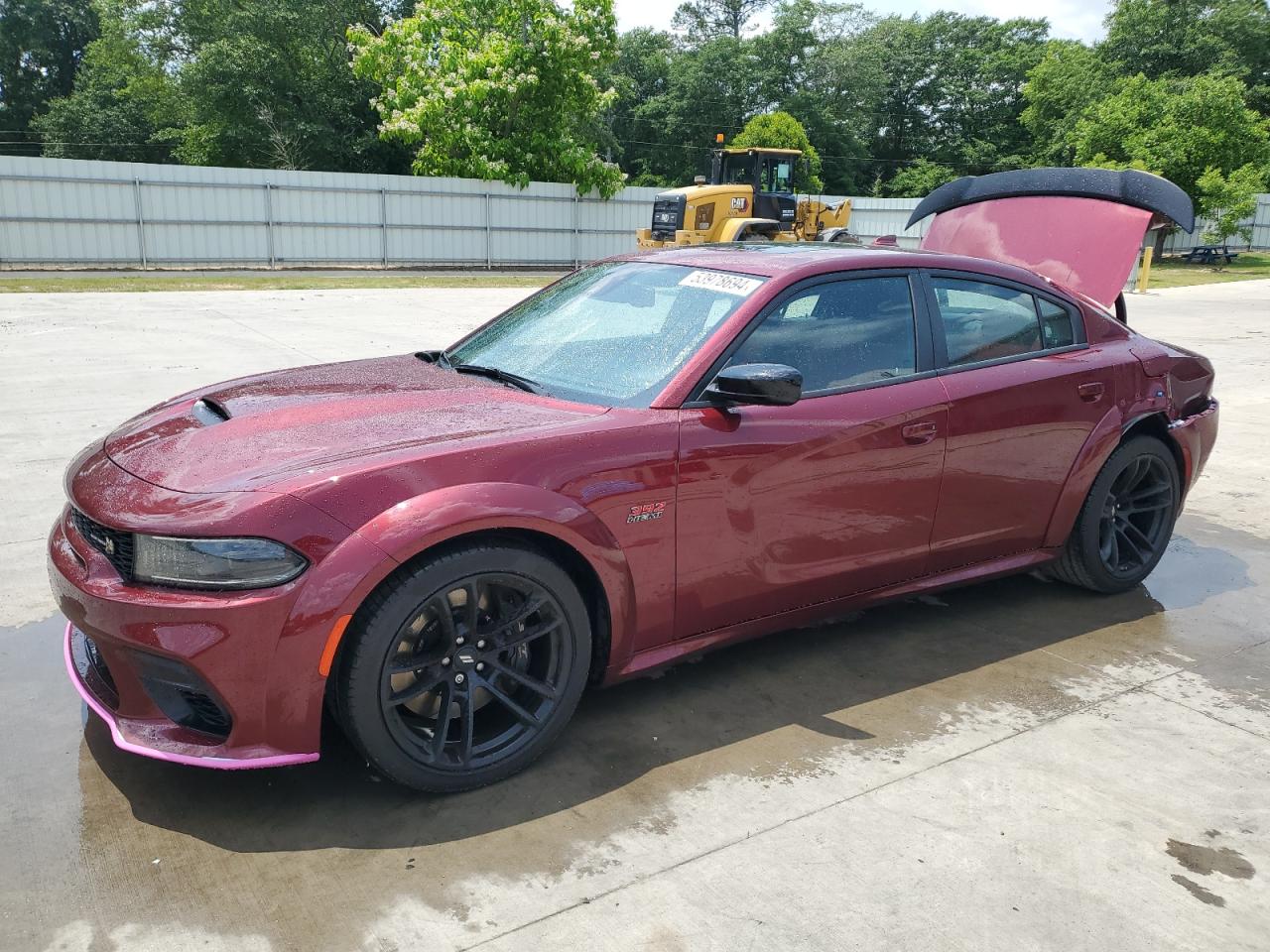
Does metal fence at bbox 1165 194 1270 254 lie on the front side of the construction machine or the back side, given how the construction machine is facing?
on the front side

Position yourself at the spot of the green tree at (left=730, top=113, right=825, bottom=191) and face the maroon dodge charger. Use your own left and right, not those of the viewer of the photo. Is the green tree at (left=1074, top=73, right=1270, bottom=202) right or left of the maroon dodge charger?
left

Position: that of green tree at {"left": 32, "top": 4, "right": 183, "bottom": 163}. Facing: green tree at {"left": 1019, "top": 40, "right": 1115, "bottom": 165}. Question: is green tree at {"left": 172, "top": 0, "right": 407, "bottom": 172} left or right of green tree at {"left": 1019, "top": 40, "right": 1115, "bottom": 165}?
right

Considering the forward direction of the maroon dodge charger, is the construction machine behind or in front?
behind

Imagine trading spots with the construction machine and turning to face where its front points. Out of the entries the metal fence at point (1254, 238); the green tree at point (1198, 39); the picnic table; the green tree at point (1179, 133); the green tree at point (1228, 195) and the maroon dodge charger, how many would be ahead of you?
5

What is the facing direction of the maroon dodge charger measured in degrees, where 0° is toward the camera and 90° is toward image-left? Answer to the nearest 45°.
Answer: approximately 45°

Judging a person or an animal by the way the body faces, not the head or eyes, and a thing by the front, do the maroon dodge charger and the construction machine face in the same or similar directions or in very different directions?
very different directions

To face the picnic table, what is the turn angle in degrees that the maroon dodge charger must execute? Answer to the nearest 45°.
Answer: approximately 180°

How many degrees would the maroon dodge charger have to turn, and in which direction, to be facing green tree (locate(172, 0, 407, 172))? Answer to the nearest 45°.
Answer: approximately 135° to its right

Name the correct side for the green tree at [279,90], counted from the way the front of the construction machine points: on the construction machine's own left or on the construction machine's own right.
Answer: on the construction machine's own left

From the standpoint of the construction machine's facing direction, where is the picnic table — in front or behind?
in front

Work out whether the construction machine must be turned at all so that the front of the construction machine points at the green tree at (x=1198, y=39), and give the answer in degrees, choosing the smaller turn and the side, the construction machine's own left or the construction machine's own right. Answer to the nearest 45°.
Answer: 0° — it already faces it

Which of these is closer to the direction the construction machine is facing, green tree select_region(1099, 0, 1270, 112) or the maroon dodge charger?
the green tree

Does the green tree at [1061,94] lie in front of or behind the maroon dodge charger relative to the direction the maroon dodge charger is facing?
behind

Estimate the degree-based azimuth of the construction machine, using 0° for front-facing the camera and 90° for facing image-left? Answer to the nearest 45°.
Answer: approximately 225°

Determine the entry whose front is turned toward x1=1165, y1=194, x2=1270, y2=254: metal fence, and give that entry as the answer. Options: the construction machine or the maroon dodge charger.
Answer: the construction machine
